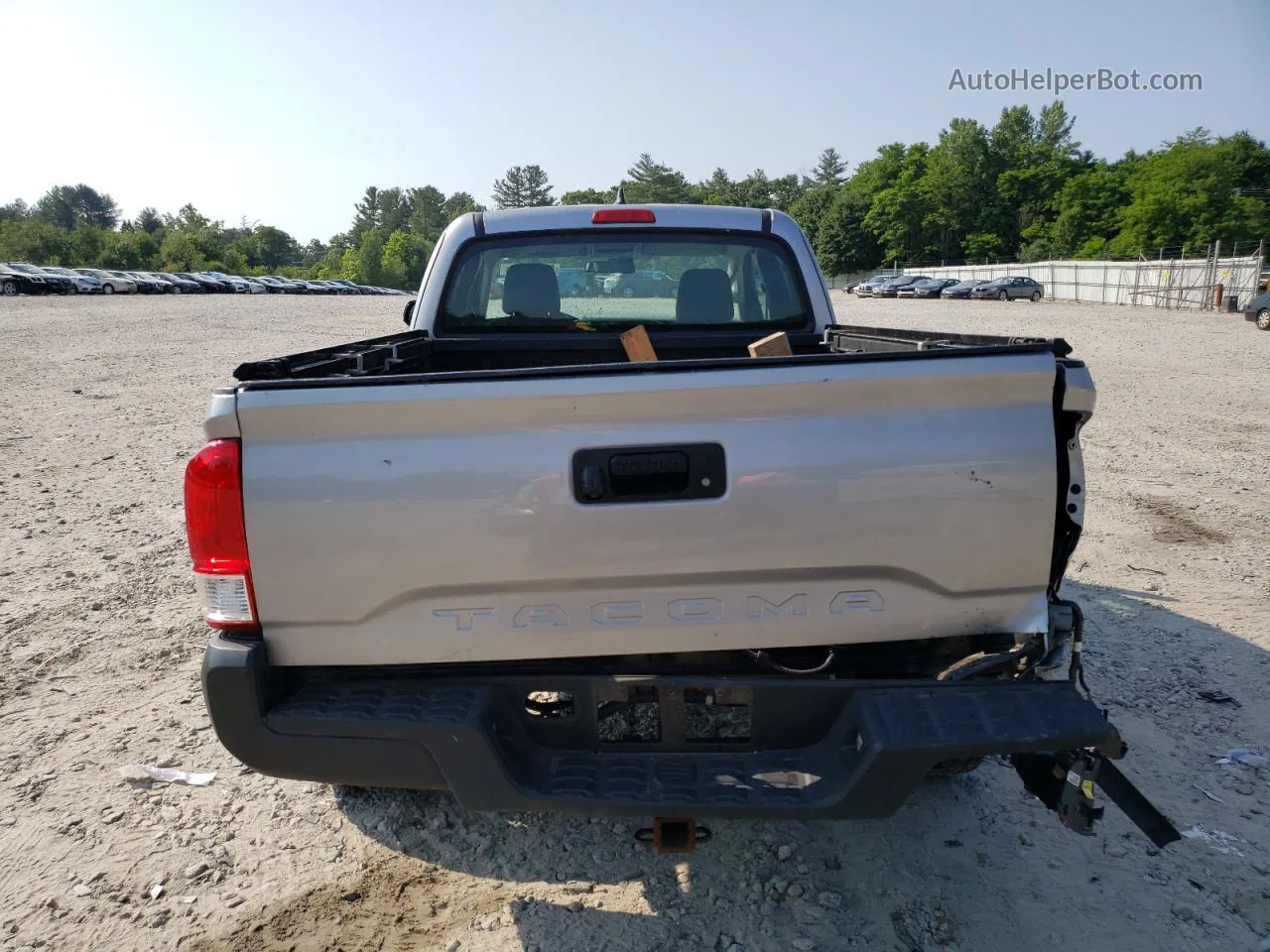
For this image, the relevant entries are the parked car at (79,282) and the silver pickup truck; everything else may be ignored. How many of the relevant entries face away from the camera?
1

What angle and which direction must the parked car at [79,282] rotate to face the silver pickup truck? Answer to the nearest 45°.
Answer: approximately 45° to its right

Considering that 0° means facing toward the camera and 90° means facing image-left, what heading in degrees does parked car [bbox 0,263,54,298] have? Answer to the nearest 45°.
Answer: approximately 315°

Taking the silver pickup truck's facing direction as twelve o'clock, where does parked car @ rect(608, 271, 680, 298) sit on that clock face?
The parked car is roughly at 12 o'clock from the silver pickup truck.

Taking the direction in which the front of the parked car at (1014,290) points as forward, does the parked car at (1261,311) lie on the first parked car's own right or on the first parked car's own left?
on the first parked car's own left

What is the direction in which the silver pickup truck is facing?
away from the camera
